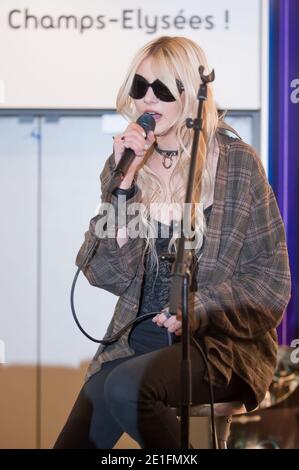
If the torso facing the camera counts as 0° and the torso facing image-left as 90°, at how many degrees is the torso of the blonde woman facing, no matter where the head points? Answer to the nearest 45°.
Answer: approximately 45°
